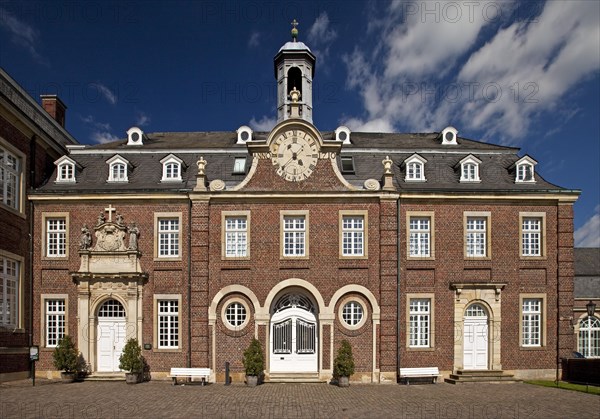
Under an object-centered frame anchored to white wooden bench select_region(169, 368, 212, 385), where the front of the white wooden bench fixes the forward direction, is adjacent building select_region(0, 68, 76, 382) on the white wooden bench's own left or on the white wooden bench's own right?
on the white wooden bench's own right

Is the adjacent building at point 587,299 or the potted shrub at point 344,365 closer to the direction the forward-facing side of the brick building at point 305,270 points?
the potted shrub

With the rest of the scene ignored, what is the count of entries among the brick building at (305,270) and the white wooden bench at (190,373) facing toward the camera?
2

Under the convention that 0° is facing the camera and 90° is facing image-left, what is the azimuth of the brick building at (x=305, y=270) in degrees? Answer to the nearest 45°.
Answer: approximately 0°

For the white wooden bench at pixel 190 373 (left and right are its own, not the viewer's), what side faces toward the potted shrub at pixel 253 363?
left

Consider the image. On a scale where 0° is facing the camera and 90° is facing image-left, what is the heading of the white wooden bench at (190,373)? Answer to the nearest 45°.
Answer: approximately 0°

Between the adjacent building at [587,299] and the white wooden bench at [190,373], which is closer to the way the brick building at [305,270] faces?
the white wooden bench
